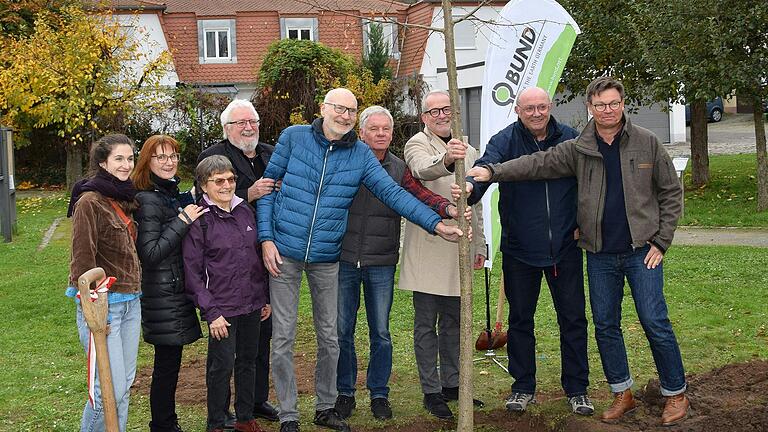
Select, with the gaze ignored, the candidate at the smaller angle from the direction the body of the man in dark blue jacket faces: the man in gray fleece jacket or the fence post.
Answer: the man in gray fleece jacket

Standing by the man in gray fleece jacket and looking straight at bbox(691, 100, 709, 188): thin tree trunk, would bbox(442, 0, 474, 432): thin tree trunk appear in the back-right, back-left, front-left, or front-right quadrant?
back-left

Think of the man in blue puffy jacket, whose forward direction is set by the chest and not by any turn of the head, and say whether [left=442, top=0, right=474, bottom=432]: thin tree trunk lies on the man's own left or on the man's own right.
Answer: on the man's own left

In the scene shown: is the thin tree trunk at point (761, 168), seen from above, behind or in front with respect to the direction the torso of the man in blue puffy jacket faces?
behind

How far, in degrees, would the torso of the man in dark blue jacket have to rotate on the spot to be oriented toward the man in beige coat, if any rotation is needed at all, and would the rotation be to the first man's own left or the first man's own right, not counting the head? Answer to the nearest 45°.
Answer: approximately 90° to the first man's own right

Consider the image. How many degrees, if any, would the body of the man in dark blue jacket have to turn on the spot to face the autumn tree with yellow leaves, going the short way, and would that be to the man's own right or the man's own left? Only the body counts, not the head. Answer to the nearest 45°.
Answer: approximately 135° to the man's own right

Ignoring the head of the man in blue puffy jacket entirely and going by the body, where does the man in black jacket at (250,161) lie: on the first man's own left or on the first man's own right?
on the first man's own right

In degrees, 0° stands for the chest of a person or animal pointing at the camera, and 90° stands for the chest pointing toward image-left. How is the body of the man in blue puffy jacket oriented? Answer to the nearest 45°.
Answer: approximately 0°

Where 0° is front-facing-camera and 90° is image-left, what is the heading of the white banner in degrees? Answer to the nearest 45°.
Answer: approximately 0°
